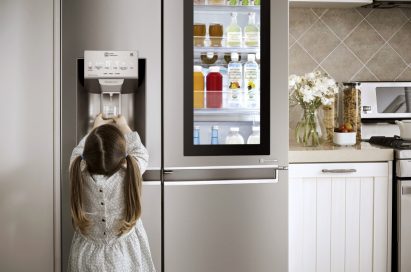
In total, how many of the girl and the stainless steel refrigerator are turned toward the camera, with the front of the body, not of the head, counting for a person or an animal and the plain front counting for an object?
1

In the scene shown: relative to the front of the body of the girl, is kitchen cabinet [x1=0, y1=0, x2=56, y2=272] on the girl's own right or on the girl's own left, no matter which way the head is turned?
on the girl's own left

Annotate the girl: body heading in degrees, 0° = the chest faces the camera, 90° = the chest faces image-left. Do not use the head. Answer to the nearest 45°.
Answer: approximately 180°

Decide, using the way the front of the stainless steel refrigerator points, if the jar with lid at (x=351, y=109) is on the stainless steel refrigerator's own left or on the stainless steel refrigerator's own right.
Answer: on the stainless steel refrigerator's own left

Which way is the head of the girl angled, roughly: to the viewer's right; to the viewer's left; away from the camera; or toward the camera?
away from the camera

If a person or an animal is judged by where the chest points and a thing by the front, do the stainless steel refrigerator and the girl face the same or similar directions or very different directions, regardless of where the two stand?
very different directions

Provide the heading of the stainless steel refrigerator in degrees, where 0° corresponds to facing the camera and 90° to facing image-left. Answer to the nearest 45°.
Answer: approximately 0°
